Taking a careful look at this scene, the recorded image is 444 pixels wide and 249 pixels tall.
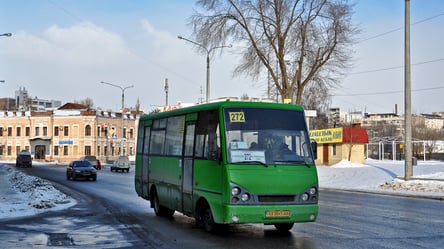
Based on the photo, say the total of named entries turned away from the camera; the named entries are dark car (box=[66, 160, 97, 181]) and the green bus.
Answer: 0

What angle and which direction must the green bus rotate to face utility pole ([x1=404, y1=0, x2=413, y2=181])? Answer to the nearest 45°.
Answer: approximately 90° to its left

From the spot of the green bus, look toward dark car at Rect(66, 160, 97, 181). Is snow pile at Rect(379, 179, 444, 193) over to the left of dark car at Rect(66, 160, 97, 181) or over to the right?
right

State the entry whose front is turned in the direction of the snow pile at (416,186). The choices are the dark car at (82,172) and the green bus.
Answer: the dark car

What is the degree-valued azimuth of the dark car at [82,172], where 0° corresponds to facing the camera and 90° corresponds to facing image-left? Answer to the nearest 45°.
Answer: approximately 315°

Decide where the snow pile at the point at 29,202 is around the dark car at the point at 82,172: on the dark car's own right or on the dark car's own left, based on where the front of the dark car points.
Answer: on the dark car's own right

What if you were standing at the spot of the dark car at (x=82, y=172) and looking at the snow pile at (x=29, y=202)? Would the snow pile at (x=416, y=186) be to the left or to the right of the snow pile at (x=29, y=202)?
left

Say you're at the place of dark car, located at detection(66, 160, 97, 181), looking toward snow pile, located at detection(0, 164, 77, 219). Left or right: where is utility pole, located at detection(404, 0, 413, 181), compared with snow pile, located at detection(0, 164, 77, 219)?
left

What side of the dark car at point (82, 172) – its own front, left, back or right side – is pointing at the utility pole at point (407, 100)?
left

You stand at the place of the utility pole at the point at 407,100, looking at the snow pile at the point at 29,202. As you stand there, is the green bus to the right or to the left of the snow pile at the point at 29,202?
left

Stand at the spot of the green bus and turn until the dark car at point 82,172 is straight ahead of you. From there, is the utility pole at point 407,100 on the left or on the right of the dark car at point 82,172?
right
